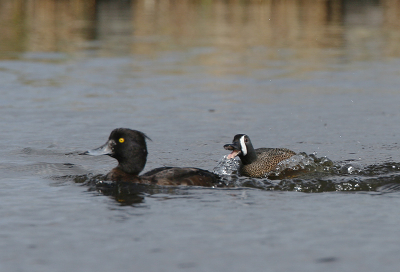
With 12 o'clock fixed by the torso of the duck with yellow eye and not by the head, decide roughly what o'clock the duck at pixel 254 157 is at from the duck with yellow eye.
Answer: The duck is roughly at 5 o'clock from the duck with yellow eye.

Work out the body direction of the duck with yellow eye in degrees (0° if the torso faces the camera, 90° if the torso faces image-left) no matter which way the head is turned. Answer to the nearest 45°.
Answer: approximately 90°
